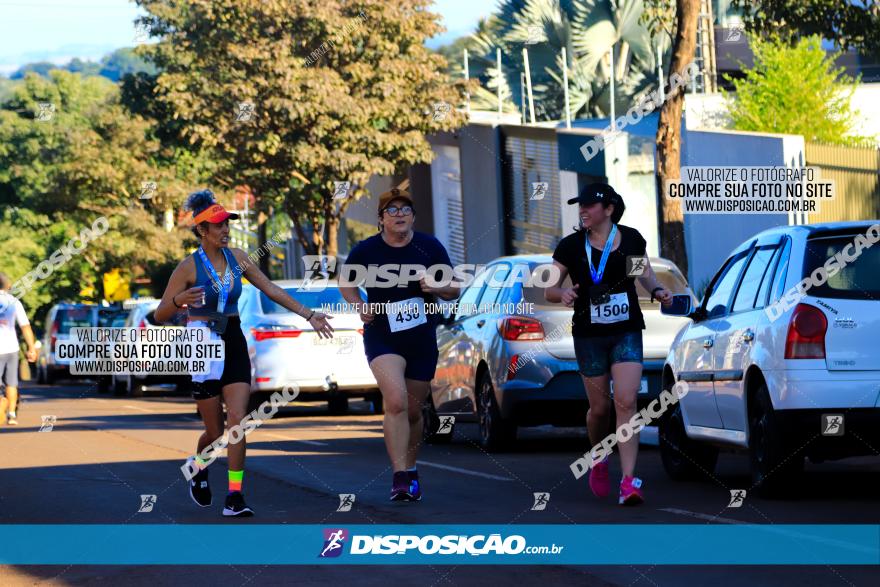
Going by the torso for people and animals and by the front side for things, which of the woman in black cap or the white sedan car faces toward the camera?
the woman in black cap

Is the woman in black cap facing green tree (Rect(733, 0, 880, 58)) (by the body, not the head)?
no

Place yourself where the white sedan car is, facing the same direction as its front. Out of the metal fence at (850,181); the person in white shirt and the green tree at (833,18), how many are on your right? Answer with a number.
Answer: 2

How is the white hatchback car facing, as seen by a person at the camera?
facing away from the viewer and to the left of the viewer

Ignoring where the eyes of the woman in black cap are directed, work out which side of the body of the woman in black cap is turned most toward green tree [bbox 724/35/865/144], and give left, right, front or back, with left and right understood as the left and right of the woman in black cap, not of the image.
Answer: back

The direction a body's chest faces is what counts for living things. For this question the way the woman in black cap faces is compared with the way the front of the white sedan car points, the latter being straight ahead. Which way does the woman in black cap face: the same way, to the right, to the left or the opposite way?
the opposite way

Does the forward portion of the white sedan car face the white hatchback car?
no

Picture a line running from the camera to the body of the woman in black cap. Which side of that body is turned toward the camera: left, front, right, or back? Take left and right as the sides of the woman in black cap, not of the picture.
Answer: front

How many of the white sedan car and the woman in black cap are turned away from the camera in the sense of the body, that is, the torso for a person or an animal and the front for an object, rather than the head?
1

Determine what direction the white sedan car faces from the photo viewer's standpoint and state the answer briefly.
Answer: facing away from the viewer

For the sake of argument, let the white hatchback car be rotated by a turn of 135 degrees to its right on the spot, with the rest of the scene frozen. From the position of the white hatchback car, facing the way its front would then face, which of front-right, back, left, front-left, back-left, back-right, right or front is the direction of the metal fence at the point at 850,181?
left

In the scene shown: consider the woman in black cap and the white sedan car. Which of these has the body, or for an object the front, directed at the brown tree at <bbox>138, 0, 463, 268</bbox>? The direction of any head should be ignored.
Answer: the white sedan car

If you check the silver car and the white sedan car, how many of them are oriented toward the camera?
0

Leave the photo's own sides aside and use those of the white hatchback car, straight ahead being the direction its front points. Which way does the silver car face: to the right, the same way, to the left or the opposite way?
the same way

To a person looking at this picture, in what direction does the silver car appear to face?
facing away from the viewer and to the left of the viewer
